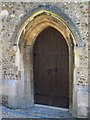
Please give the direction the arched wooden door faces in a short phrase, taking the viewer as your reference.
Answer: facing the viewer and to the left of the viewer

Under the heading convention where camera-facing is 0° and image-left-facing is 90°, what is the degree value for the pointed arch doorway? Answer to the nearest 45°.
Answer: approximately 45°
